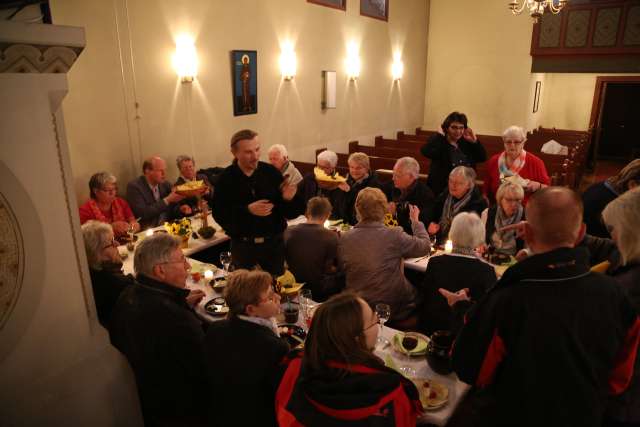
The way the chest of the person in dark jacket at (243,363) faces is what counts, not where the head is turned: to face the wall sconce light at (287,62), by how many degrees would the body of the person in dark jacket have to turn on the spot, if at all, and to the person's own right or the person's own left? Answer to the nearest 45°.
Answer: approximately 45° to the person's own left

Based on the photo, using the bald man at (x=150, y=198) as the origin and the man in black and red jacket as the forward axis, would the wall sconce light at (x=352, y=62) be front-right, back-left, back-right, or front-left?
back-left

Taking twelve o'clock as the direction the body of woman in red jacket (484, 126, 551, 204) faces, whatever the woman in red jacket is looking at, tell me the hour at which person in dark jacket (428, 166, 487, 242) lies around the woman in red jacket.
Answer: The person in dark jacket is roughly at 1 o'clock from the woman in red jacket.

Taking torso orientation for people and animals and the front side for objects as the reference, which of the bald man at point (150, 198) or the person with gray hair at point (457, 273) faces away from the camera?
the person with gray hair

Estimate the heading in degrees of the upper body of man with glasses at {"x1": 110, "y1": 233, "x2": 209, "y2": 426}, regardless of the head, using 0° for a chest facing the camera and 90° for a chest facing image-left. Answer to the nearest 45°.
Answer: approximately 225°

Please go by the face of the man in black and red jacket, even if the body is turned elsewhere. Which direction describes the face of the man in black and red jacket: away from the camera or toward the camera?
away from the camera

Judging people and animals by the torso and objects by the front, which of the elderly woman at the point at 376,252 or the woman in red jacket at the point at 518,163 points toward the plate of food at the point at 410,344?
the woman in red jacket

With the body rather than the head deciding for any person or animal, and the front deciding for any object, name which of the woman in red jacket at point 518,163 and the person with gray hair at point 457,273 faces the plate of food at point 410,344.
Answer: the woman in red jacket

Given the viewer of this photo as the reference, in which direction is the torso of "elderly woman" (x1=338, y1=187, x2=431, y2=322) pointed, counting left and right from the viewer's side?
facing away from the viewer

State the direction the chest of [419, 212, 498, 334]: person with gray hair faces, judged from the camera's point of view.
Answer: away from the camera

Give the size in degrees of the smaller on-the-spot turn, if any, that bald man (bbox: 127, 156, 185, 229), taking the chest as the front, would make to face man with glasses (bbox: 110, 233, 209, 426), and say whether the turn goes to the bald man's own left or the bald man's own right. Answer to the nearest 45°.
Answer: approximately 45° to the bald man's own right

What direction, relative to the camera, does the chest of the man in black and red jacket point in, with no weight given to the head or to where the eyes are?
away from the camera

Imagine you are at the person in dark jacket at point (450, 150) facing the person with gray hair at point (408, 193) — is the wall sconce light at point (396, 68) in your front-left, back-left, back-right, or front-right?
back-right
